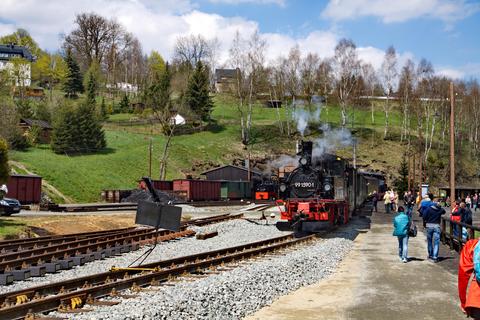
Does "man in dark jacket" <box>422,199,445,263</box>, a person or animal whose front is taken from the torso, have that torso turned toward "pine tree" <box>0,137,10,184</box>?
no

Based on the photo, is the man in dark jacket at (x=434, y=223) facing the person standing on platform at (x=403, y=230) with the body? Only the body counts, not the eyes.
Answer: no

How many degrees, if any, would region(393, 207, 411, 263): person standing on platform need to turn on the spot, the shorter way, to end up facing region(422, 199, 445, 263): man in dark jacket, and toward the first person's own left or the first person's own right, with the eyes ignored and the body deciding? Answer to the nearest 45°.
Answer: approximately 45° to the first person's own right

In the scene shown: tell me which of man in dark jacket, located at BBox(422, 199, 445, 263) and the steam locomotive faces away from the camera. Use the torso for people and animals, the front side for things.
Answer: the man in dark jacket

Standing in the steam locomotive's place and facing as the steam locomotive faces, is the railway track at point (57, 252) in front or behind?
in front

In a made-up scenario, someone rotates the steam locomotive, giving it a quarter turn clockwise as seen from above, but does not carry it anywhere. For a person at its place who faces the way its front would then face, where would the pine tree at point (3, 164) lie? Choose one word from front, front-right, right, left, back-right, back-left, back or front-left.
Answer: front-left

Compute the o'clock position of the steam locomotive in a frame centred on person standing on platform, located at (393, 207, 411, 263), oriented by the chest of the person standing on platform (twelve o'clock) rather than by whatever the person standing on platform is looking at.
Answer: The steam locomotive is roughly at 11 o'clock from the person standing on platform.

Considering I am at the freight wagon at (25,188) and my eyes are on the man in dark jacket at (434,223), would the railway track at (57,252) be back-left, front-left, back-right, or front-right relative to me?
front-right

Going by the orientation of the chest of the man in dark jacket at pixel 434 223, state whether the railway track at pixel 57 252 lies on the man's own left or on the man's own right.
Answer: on the man's own left

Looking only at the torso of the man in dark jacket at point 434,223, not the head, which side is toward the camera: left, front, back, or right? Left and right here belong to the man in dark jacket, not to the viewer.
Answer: back

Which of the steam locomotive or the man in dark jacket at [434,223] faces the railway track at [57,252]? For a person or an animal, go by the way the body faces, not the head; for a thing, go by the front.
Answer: the steam locomotive

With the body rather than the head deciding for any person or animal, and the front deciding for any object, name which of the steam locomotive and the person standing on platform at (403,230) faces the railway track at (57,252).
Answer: the steam locomotive

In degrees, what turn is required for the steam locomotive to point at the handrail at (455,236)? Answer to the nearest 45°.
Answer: approximately 90° to its left

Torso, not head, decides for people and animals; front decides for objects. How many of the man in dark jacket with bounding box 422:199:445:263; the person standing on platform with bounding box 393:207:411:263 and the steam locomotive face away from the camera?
2

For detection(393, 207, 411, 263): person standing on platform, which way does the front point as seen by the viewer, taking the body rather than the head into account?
away from the camera

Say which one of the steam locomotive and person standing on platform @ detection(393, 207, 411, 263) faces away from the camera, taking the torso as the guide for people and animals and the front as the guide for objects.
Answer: the person standing on platform

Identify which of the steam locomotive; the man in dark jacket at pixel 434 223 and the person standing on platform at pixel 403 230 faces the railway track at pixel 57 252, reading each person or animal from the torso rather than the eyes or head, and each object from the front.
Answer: the steam locomotive

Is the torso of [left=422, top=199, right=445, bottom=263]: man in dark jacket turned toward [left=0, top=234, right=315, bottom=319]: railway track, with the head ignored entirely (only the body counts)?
no

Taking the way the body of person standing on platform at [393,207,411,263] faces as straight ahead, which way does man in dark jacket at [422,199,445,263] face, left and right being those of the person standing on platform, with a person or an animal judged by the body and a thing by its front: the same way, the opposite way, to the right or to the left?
the same way

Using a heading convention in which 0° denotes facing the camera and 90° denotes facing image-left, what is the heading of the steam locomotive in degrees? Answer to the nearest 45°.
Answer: approximately 45°

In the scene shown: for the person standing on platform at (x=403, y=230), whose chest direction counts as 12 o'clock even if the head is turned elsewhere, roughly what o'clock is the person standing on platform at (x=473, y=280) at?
the person standing on platform at (x=473, y=280) is roughly at 6 o'clock from the person standing on platform at (x=403, y=230).
